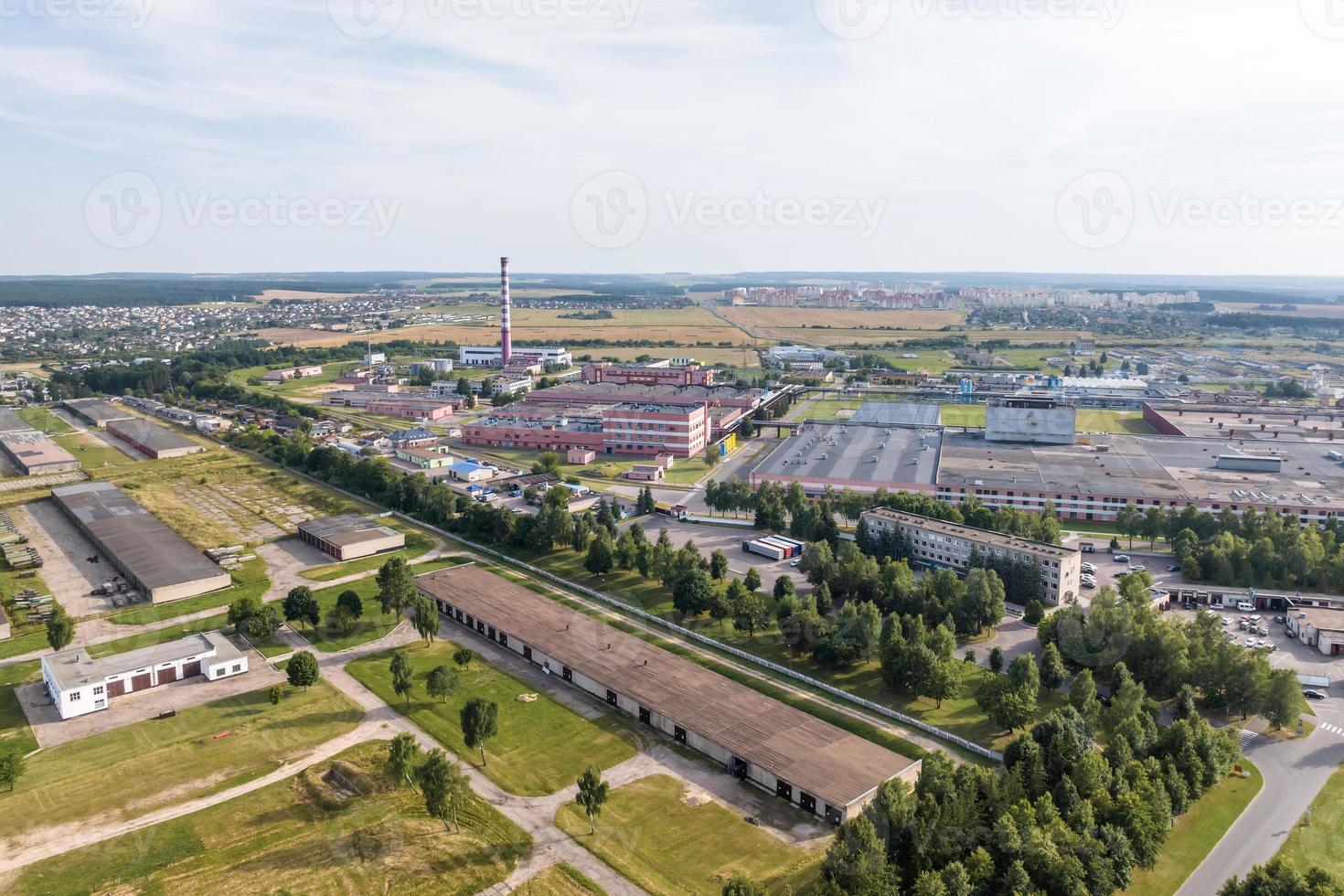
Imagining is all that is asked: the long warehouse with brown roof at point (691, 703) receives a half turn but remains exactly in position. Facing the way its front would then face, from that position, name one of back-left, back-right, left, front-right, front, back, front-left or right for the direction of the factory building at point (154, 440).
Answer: left

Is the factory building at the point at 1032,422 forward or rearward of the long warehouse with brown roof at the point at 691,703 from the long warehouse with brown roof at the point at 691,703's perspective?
rearward

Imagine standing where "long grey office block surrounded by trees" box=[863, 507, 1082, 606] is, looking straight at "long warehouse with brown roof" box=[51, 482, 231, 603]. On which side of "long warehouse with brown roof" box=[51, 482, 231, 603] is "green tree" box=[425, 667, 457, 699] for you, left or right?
left

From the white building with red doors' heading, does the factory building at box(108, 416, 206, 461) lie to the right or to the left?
on its left

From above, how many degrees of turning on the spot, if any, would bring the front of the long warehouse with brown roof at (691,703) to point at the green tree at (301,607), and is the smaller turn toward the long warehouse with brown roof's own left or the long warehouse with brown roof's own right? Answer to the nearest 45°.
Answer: approximately 90° to the long warehouse with brown roof's own right

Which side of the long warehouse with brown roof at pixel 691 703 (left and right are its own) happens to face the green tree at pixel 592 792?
front

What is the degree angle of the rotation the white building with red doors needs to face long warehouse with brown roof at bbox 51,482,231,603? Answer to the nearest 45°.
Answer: approximately 135° to its left

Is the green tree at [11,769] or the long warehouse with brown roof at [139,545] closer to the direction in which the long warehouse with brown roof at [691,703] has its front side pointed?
the green tree

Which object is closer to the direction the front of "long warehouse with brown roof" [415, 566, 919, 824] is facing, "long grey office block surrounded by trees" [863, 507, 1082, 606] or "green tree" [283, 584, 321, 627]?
the green tree

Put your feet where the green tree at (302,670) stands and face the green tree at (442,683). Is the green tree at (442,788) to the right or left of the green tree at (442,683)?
right

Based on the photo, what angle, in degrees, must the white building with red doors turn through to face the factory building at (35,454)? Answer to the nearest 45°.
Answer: approximately 135° to its left

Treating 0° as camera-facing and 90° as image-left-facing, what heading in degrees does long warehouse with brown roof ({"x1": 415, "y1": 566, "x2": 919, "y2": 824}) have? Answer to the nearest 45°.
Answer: approximately 45°

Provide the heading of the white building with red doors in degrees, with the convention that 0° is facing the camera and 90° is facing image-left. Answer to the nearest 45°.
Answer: approximately 315°

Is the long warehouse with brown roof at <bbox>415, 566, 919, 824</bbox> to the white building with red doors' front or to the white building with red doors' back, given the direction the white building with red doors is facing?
to the front

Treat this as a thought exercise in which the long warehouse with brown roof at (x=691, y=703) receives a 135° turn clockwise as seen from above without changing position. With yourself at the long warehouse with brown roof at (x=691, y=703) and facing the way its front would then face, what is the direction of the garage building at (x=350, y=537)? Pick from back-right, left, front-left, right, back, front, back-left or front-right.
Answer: front-left

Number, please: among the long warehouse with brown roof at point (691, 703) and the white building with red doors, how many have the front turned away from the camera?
0

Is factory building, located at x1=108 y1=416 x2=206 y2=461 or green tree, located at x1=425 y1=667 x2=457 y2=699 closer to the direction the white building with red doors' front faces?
the green tree

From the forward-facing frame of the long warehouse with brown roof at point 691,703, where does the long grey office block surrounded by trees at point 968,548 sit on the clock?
The long grey office block surrounded by trees is roughly at 6 o'clock from the long warehouse with brown roof.

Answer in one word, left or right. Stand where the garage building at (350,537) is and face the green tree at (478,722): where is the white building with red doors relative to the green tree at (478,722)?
right
